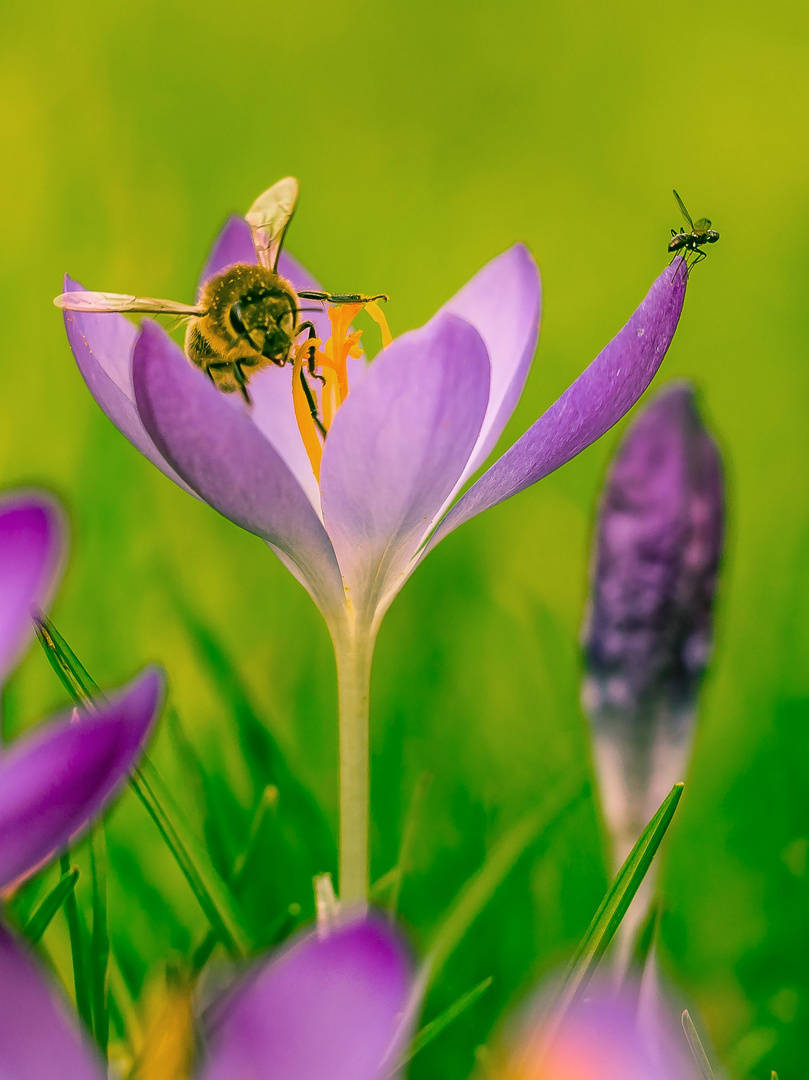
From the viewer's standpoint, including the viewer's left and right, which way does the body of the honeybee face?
facing the viewer and to the right of the viewer
